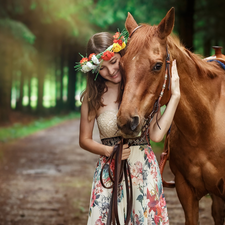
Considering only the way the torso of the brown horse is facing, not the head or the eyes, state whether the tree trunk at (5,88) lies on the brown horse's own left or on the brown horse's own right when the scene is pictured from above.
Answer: on the brown horse's own right

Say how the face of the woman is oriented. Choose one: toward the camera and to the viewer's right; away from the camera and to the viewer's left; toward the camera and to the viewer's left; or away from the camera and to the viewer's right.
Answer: toward the camera and to the viewer's right

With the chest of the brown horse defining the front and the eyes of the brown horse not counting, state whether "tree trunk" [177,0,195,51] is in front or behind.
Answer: behind

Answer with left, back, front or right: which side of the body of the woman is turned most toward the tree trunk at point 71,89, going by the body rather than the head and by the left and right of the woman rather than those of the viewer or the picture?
back

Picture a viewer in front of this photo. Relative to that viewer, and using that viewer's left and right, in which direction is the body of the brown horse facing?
facing the viewer and to the left of the viewer

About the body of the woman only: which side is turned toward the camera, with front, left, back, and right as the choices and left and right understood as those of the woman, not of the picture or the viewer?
front
